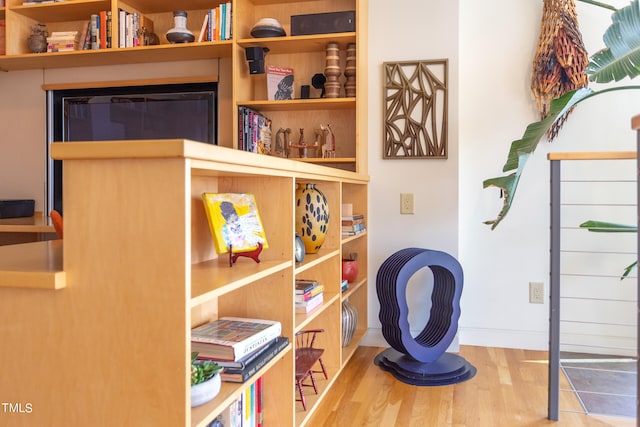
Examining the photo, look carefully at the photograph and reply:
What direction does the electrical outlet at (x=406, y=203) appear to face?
toward the camera

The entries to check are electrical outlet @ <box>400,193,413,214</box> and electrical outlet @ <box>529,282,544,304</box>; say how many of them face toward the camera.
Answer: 2

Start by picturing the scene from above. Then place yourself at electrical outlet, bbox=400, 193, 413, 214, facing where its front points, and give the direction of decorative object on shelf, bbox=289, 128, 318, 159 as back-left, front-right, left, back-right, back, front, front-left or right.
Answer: right

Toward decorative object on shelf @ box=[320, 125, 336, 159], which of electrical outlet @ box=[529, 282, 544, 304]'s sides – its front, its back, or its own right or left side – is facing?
right

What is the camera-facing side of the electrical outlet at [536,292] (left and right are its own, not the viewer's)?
front

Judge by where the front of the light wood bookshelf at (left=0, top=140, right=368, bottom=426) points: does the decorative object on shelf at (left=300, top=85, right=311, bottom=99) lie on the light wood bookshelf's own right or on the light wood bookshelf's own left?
on the light wood bookshelf's own left

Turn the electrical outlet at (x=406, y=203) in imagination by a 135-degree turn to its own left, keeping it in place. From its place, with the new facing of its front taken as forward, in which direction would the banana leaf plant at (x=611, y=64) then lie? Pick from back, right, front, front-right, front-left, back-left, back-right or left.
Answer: right

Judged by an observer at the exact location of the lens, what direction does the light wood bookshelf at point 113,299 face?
facing the viewer and to the right of the viewer

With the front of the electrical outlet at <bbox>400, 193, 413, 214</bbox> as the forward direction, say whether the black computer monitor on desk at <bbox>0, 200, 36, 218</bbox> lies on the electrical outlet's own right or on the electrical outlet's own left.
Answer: on the electrical outlet's own right

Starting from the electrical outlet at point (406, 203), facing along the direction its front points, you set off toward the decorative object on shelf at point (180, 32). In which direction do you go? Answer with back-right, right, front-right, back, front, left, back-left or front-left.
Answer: right

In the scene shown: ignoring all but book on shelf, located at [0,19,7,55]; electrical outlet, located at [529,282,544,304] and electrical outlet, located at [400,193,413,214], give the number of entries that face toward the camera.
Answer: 3
